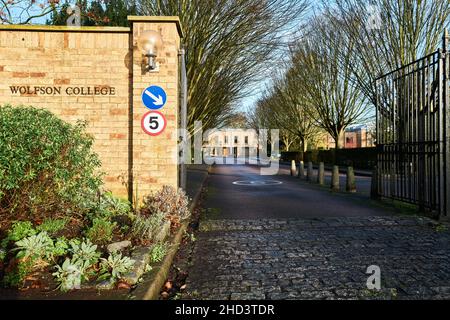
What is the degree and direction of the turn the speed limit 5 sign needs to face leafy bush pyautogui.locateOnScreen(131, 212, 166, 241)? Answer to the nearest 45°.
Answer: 0° — it already faces it

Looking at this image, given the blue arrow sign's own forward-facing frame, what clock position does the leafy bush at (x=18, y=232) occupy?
The leafy bush is roughly at 1 o'clock from the blue arrow sign.

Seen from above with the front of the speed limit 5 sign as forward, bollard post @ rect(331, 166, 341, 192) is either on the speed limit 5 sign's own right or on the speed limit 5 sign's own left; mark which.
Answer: on the speed limit 5 sign's own left

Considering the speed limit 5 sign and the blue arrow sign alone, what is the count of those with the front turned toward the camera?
2

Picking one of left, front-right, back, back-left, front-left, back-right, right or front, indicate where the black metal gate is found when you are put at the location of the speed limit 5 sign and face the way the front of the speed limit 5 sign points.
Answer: left

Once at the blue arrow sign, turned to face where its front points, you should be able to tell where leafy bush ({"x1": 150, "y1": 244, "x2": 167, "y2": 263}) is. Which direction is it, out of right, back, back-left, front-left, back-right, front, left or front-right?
front

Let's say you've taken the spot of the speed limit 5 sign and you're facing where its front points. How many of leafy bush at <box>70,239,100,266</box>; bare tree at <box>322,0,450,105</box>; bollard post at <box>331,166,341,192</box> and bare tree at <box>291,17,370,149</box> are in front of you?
1

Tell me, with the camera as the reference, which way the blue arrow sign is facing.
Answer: facing the viewer

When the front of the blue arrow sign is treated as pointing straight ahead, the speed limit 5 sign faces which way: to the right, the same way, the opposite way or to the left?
the same way

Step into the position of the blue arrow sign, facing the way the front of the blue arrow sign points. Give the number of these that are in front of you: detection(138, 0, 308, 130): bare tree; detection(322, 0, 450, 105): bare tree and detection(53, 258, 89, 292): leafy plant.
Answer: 1

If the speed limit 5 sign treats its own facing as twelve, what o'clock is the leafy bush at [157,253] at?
The leafy bush is roughly at 12 o'clock from the speed limit 5 sign.
